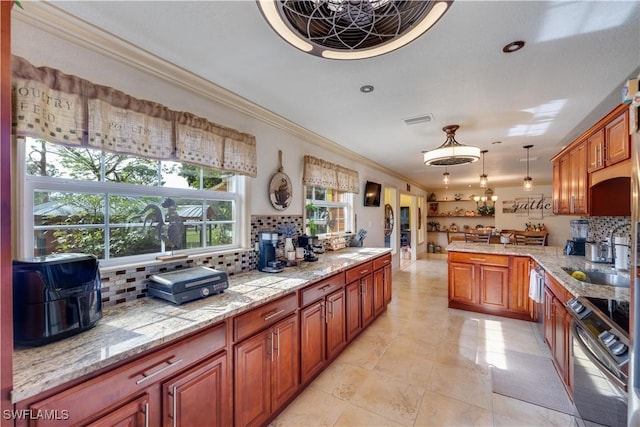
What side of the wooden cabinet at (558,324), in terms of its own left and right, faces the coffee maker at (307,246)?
front

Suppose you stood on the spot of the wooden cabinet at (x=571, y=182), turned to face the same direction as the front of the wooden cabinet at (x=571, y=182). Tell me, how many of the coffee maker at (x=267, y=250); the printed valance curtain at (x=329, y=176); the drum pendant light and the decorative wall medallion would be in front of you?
4

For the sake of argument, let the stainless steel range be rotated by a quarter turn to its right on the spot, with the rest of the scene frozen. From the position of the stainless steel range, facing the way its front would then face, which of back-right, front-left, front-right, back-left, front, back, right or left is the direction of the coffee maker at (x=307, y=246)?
front-left

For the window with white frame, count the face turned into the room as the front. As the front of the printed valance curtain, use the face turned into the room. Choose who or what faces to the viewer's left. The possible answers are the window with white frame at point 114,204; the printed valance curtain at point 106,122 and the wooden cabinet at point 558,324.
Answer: the wooden cabinet

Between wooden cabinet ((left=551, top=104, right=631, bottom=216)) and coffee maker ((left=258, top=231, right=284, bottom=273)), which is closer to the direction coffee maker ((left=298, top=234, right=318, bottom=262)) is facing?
the wooden cabinet

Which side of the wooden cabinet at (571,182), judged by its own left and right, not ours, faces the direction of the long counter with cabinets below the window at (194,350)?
front

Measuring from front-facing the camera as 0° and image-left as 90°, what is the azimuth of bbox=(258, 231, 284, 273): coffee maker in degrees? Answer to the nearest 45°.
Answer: approximately 315°

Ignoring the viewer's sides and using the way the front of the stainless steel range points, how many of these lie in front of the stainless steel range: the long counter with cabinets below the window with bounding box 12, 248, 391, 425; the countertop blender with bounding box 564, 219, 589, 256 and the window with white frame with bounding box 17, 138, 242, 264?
2

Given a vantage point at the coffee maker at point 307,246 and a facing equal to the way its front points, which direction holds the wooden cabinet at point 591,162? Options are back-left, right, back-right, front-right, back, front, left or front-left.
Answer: front-left

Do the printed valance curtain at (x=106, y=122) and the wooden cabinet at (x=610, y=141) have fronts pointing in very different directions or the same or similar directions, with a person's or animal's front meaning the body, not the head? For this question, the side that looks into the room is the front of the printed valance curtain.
very different directions

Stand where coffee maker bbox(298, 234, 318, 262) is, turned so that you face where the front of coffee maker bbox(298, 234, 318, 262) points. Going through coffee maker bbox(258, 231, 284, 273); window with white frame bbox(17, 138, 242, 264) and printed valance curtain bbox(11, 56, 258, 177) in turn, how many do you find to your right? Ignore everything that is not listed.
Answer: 3

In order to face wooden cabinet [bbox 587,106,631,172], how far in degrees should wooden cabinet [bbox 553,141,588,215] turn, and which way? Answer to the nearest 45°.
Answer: approximately 45° to its left

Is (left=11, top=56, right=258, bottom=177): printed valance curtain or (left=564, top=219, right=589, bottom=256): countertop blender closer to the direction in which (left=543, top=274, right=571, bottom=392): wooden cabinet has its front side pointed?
the printed valance curtain

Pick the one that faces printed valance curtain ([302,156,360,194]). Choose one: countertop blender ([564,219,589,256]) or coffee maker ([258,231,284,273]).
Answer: countertop blender ([564,219,589,256])

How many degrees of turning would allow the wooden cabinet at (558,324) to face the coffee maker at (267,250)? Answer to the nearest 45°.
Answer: approximately 45° to its left

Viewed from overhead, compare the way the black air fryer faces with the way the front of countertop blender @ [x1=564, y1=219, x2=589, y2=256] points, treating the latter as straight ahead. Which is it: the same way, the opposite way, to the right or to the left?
the opposite way

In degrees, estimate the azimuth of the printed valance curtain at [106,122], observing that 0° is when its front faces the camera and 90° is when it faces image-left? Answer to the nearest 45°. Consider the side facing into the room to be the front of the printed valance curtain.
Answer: approximately 315°
